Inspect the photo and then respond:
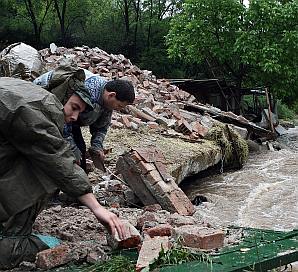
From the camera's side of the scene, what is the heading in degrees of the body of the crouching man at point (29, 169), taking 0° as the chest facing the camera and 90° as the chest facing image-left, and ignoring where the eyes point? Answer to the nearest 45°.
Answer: approximately 270°

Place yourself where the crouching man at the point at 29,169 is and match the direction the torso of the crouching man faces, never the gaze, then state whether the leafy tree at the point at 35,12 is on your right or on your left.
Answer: on your left

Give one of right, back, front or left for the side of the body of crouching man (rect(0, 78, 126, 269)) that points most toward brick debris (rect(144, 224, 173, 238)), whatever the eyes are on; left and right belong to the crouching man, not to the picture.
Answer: front

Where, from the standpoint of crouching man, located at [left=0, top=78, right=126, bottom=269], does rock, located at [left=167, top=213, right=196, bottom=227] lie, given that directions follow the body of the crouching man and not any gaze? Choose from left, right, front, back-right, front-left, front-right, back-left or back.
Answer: front-left

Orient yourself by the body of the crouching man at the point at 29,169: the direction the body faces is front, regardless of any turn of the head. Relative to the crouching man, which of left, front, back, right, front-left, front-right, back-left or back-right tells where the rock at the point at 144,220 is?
front-left

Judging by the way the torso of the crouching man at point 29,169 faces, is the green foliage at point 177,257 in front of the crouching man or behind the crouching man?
in front

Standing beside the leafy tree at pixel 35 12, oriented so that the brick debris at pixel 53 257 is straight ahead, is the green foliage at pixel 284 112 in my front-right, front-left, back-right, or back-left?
front-left

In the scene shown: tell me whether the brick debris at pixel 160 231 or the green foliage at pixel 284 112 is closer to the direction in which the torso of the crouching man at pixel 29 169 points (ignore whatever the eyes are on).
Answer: the brick debris

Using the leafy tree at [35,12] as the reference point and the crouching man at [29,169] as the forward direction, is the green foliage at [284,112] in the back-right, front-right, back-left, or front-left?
front-left

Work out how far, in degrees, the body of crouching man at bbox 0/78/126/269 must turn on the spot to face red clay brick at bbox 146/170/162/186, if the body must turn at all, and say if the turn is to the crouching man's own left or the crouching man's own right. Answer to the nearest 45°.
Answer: approximately 45° to the crouching man's own left

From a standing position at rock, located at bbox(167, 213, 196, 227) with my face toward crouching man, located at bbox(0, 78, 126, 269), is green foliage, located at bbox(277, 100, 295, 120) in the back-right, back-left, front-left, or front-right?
back-right
